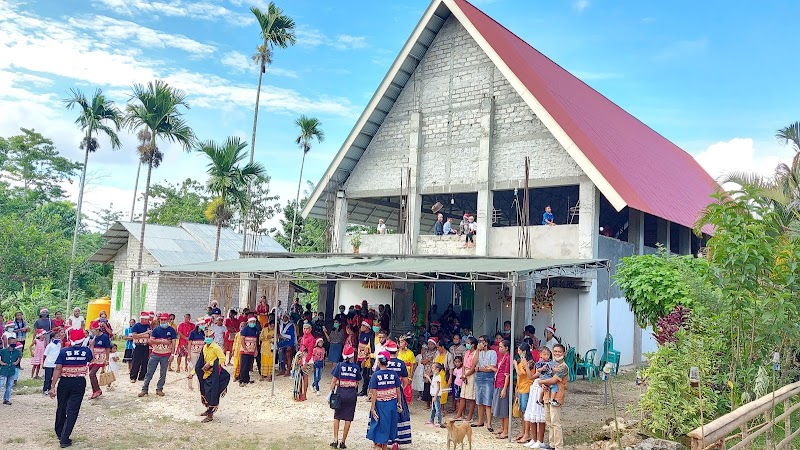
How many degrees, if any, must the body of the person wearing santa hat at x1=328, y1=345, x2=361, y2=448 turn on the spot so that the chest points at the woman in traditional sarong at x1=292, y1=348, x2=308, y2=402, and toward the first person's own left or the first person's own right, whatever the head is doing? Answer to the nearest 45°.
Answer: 0° — they already face them

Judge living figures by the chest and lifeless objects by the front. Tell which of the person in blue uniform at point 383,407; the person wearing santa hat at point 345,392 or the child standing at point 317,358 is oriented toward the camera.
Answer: the child standing

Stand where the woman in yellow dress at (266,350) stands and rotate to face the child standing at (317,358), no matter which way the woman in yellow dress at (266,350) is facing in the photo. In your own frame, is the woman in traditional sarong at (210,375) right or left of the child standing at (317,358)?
right

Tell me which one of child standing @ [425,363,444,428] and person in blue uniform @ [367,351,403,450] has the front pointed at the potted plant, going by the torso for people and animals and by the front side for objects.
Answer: the person in blue uniform

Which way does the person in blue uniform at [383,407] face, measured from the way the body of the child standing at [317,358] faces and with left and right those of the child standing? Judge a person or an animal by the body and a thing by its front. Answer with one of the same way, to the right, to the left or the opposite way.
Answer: the opposite way

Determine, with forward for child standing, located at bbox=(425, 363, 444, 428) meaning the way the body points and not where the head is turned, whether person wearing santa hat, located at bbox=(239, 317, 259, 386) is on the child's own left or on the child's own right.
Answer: on the child's own right

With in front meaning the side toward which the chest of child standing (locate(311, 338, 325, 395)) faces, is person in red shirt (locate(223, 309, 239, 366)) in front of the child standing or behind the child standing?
behind

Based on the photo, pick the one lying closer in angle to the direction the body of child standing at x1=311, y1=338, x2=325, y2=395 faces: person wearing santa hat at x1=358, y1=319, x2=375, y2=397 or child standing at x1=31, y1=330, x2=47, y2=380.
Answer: the person wearing santa hat

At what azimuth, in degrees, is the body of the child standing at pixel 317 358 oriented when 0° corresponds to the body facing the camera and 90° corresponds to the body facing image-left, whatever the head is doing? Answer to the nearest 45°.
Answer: approximately 0°

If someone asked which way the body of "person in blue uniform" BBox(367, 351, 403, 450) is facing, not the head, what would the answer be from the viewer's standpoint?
away from the camera

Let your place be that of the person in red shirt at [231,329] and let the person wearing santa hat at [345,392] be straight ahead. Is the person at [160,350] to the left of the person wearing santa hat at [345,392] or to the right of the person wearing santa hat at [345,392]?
right

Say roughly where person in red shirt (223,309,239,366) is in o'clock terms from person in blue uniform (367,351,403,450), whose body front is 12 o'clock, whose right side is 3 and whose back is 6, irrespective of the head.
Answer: The person in red shirt is roughly at 11 o'clock from the person in blue uniform.
